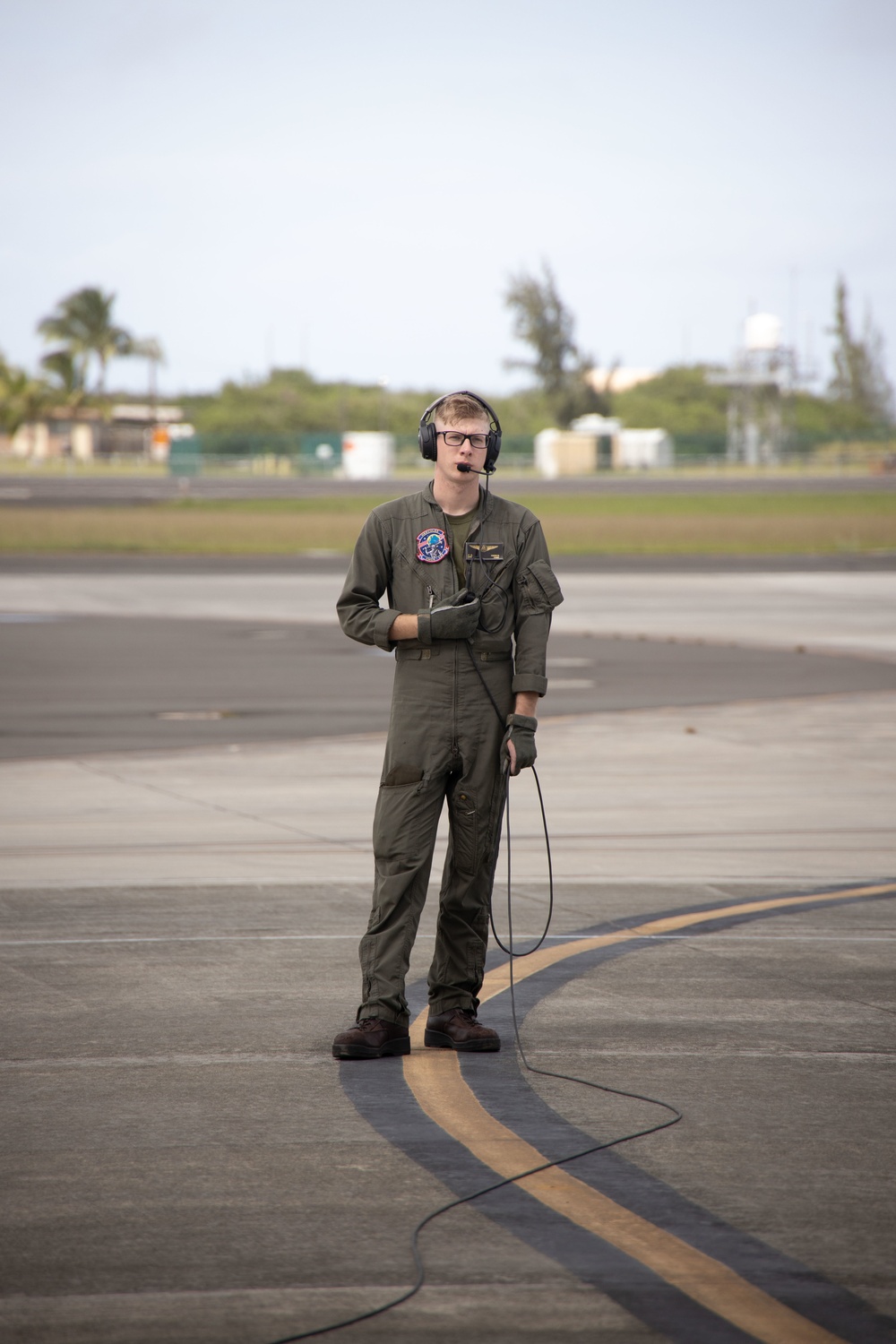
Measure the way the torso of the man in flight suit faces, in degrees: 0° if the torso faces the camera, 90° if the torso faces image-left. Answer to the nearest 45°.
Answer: approximately 0°
